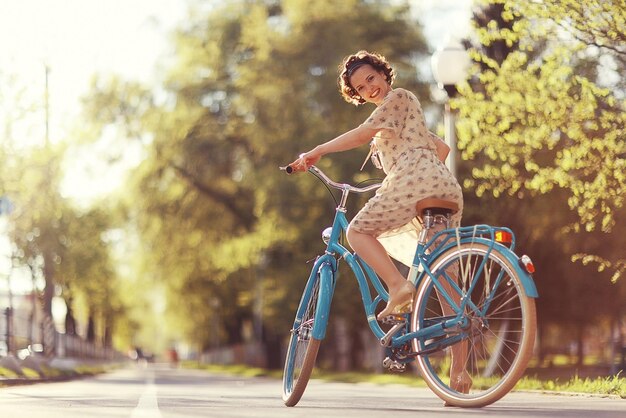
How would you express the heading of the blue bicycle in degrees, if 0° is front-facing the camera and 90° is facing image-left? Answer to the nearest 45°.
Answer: approximately 135°

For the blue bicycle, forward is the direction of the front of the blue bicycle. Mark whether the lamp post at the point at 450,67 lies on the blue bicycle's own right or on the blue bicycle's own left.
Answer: on the blue bicycle's own right

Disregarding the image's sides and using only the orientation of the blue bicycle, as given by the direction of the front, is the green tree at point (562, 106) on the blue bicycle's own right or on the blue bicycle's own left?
on the blue bicycle's own right
